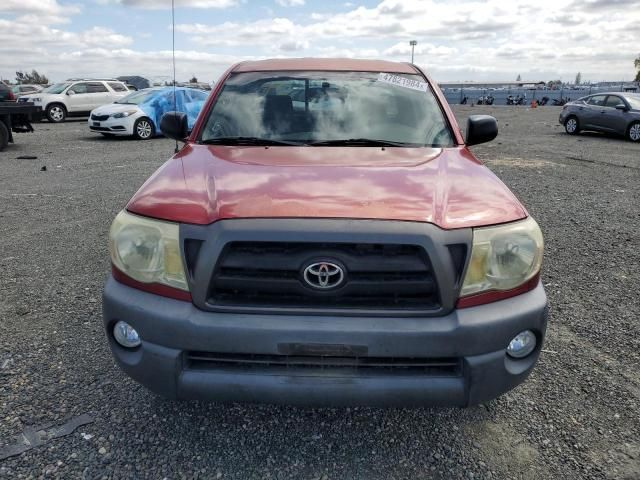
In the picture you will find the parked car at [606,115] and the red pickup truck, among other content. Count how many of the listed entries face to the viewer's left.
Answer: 0

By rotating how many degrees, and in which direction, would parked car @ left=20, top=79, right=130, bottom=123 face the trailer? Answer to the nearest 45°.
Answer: approximately 45° to its left

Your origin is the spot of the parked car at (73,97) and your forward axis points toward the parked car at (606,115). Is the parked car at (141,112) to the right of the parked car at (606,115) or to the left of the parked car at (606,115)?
right

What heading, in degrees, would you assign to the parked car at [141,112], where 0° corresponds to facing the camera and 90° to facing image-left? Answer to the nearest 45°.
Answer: approximately 45°

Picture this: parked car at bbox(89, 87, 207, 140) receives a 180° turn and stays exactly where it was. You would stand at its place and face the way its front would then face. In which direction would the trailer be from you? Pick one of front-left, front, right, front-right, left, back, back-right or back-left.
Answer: back

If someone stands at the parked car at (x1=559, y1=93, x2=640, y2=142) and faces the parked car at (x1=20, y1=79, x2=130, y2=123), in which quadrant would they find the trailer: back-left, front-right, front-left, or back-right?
front-left

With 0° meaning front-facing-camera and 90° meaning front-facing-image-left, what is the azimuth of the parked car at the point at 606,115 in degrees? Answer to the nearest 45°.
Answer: approximately 315°

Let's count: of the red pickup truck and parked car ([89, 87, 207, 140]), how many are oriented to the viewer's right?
0

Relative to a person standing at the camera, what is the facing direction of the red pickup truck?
facing the viewer

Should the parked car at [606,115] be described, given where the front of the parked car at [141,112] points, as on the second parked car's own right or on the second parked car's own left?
on the second parked car's own left

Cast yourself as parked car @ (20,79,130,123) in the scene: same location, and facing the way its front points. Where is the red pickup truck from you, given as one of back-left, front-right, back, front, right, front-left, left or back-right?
front-left

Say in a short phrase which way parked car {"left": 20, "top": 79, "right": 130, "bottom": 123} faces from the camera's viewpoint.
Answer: facing the viewer and to the left of the viewer
